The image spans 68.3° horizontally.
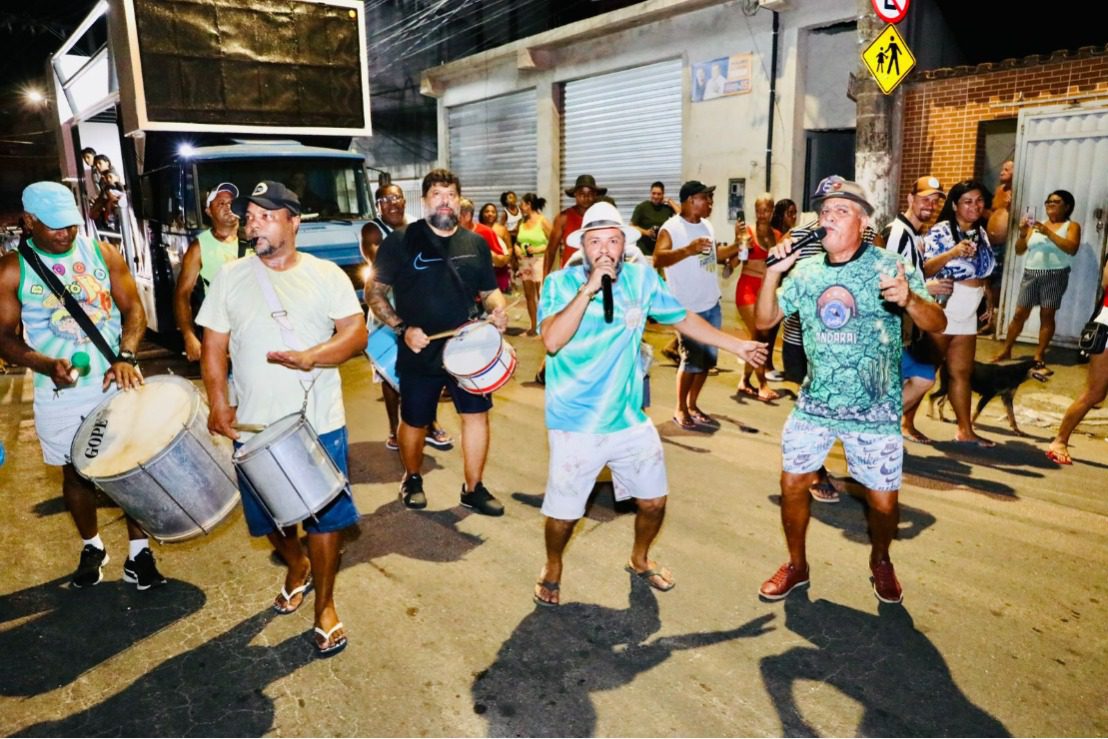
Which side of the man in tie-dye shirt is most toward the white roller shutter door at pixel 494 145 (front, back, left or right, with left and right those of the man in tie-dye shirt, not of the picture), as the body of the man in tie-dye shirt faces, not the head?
back

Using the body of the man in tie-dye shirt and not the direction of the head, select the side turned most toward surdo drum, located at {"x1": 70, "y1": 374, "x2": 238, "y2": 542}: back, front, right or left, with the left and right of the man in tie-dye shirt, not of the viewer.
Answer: right

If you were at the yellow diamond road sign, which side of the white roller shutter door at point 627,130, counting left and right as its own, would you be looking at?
left

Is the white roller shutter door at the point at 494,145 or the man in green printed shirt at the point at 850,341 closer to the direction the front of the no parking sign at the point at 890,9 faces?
the man in green printed shirt

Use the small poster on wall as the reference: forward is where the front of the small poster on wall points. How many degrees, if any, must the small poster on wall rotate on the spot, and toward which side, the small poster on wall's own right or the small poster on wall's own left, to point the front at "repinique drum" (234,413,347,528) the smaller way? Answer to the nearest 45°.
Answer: approximately 45° to the small poster on wall's own left

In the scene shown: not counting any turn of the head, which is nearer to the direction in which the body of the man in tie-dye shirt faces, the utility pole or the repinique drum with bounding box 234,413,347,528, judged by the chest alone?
the repinique drum

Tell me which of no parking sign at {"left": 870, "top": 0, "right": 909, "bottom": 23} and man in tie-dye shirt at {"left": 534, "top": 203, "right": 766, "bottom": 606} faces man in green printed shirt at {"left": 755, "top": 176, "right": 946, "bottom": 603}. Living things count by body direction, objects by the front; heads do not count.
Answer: the no parking sign

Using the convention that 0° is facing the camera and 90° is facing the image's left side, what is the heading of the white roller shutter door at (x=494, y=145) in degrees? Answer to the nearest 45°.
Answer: approximately 45°

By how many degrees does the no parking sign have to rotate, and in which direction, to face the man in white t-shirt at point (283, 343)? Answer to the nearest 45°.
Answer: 0° — it already faces them

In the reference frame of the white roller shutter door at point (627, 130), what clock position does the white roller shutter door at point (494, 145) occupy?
the white roller shutter door at point (494, 145) is roughly at 3 o'clock from the white roller shutter door at point (627, 130).
